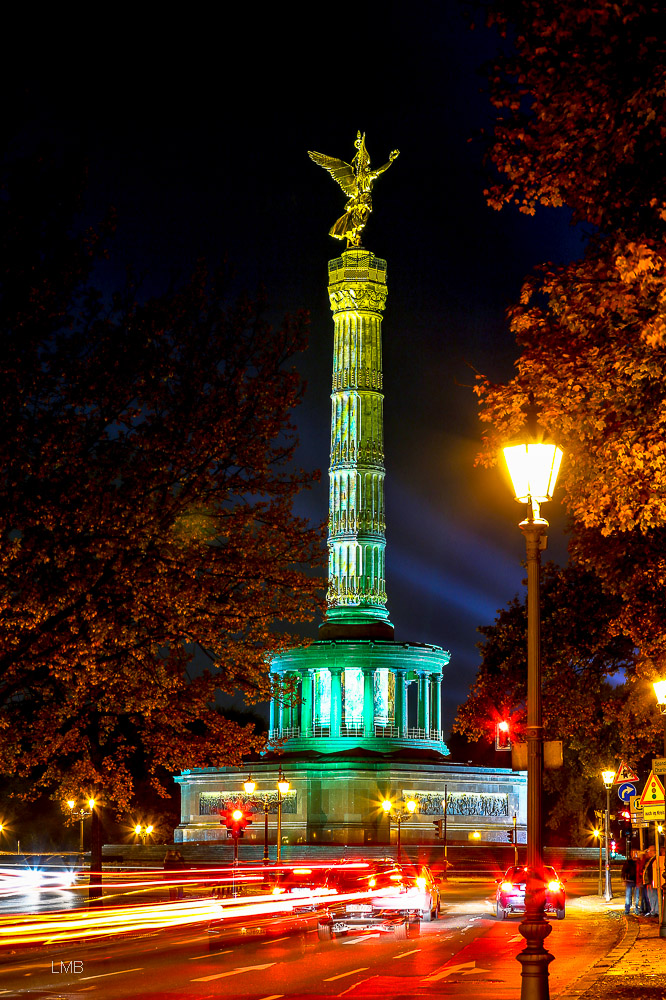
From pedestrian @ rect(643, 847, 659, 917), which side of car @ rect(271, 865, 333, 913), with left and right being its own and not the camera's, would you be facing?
right

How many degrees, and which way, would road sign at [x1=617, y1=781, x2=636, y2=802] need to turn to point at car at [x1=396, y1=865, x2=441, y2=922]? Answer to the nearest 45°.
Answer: approximately 90° to its right

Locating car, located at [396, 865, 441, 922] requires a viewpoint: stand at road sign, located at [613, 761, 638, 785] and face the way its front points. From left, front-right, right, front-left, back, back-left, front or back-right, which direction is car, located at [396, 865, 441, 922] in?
right

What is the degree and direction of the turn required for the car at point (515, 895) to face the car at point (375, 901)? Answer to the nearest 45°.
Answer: approximately 135° to its left

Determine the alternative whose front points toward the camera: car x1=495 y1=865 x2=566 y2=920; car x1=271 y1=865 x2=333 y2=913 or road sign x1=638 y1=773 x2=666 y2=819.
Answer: the road sign

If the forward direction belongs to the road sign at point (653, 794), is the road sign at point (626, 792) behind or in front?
behind

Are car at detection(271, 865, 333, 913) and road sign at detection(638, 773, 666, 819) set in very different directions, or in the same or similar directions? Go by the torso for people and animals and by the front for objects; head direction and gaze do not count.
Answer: very different directions

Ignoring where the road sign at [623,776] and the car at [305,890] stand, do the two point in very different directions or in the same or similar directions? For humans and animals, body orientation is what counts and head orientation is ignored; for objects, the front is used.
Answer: very different directions

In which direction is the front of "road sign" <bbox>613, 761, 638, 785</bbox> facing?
toward the camera

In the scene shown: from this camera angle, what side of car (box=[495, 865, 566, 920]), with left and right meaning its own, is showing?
back

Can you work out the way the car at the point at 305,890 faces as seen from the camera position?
facing away from the viewer

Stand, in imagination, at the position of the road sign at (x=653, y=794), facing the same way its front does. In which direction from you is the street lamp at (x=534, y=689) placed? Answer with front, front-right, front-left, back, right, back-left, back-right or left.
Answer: front

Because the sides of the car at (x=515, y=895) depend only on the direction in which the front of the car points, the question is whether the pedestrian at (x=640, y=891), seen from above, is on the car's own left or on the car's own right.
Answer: on the car's own right

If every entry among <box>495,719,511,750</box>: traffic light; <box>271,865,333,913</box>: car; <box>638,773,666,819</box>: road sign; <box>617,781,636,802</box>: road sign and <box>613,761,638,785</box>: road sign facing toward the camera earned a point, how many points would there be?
4

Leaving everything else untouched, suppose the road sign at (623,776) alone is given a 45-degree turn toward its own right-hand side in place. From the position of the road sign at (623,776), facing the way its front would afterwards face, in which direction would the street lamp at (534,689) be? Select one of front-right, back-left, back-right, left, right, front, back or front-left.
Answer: front-left

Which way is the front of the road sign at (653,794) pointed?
toward the camera
